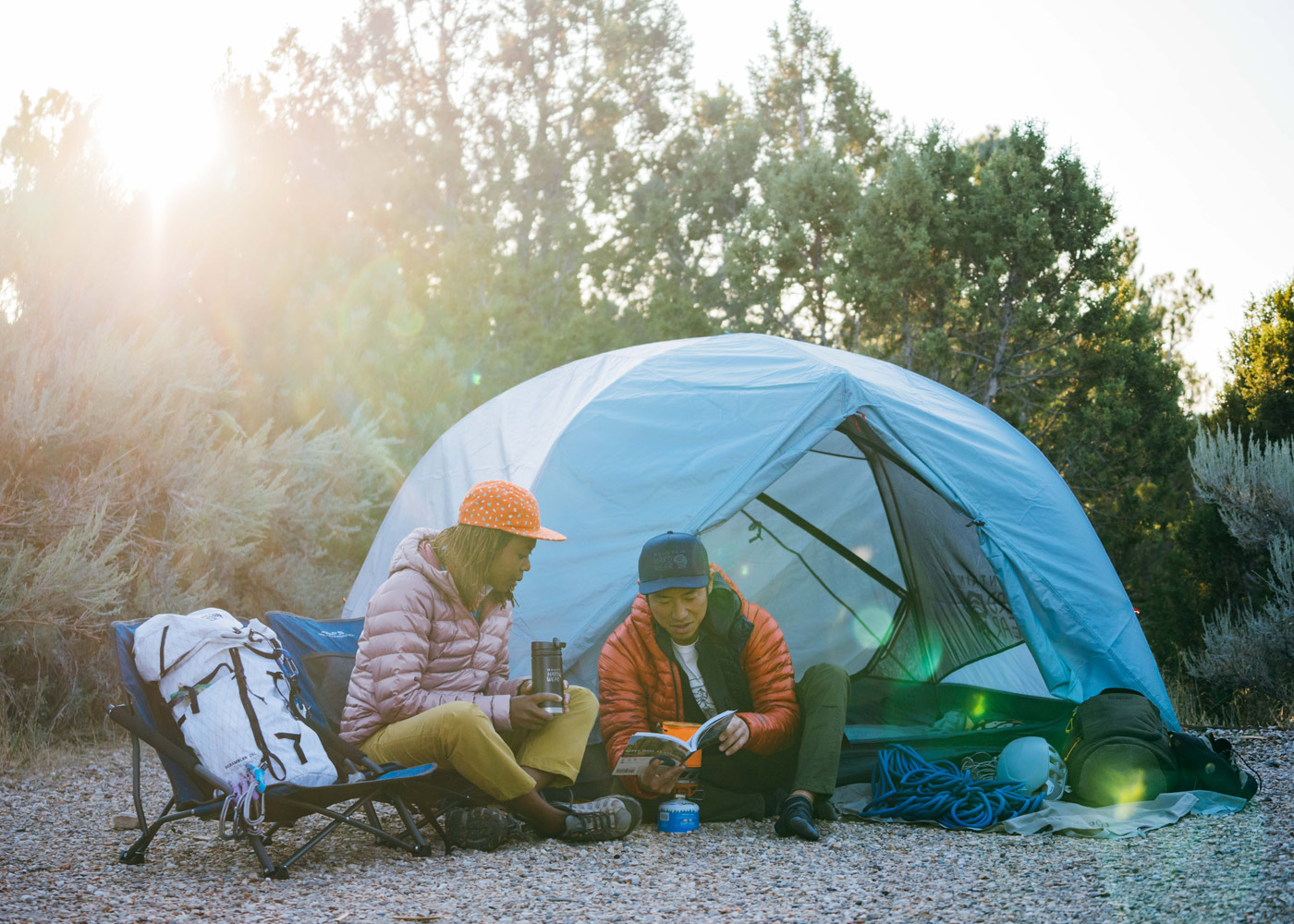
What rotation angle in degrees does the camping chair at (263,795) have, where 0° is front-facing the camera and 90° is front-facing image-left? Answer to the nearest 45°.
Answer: approximately 270°

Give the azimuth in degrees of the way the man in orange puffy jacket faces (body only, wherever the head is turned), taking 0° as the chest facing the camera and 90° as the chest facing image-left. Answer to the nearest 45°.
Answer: approximately 0°

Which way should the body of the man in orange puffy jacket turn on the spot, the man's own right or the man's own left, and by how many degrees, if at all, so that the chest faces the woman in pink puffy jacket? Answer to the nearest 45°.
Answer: approximately 45° to the man's own right

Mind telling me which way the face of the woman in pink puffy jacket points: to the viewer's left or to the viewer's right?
to the viewer's right

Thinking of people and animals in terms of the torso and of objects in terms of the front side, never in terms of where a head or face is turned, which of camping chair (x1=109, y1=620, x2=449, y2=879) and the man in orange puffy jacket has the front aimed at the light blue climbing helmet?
the camping chair

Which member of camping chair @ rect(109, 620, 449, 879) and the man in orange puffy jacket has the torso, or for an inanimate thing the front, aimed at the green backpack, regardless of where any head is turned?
the camping chair

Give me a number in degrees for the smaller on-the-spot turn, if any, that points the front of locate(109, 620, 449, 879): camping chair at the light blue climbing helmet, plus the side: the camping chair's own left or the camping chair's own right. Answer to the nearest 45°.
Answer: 0° — it already faces it

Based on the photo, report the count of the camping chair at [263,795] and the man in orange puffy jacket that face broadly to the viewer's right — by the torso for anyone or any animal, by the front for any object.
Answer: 1
